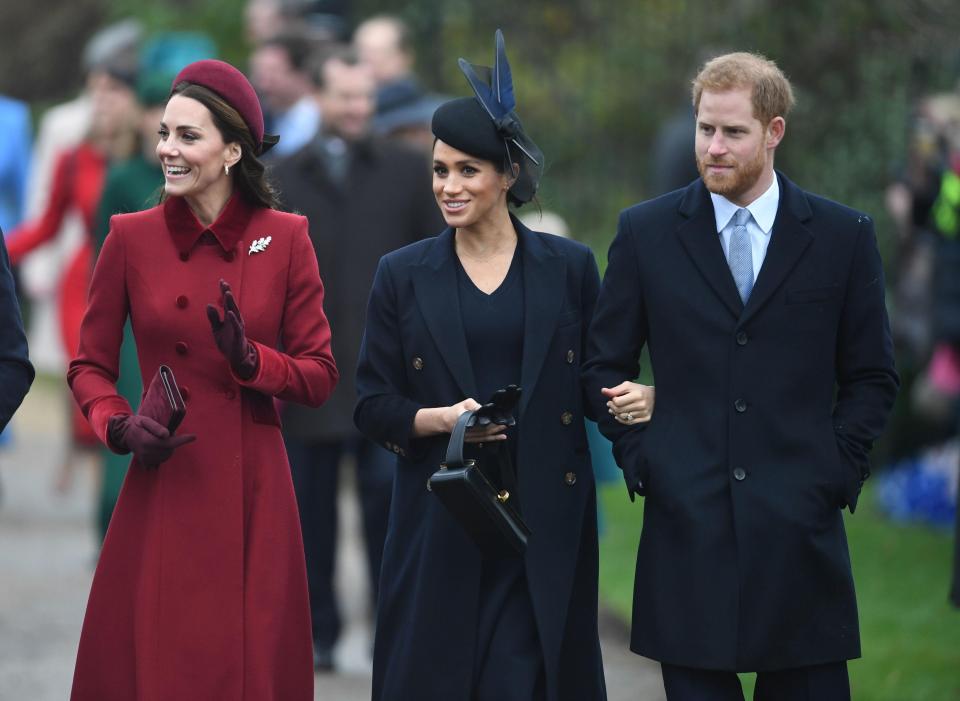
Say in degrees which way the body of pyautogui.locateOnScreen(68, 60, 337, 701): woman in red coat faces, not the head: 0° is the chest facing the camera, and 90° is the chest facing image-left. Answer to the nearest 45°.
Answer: approximately 0°

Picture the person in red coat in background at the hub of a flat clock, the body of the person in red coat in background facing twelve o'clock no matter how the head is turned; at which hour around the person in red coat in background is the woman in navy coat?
The woman in navy coat is roughly at 10 o'clock from the person in red coat in background.

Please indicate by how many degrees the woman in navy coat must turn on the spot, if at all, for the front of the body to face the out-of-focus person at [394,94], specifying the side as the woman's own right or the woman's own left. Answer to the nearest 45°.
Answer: approximately 180°

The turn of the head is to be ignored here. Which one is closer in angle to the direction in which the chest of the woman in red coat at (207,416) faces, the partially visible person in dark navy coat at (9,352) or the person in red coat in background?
the partially visible person in dark navy coat

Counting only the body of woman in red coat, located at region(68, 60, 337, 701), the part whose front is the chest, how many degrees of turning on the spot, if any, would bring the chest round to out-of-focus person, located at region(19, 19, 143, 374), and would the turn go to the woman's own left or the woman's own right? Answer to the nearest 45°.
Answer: approximately 180°

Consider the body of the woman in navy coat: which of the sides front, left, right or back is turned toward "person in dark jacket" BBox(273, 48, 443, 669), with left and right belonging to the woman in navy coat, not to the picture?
back
